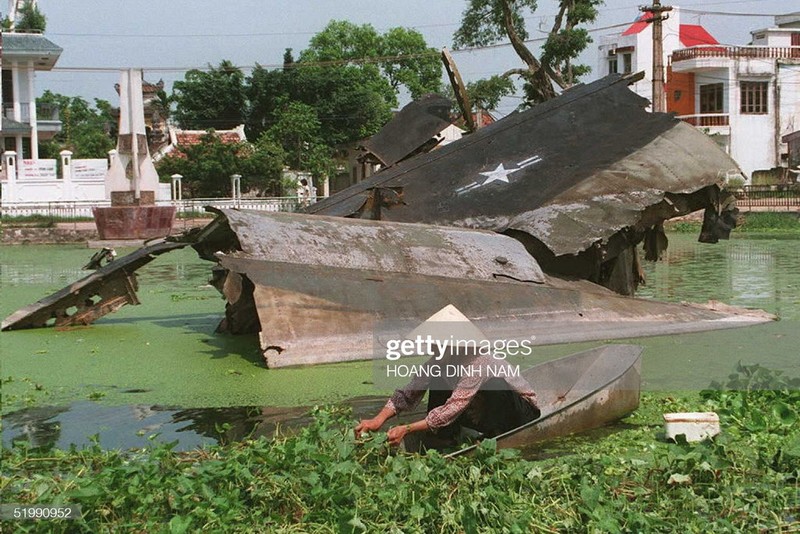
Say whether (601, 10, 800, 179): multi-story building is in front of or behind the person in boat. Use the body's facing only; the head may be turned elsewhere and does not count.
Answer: behind

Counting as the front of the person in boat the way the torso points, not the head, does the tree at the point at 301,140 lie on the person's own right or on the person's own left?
on the person's own right

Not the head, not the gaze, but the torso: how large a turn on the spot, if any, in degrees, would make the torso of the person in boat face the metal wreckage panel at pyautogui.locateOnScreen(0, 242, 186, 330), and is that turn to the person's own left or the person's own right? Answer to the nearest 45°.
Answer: approximately 90° to the person's own right

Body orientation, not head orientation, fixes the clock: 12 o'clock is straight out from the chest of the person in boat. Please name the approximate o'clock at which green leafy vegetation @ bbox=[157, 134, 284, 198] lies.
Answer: The green leafy vegetation is roughly at 4 o'clock from the person in boat.

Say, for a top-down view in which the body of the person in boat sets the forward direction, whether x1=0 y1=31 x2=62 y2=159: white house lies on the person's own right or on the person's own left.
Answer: on the person's own right

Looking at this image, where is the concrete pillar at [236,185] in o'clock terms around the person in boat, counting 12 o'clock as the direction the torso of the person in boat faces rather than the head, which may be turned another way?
The concrete pillar is roughly at 4 o'clock from the person in boat.

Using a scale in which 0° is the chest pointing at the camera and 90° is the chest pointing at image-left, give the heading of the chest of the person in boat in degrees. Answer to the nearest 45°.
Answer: approximately 45°
